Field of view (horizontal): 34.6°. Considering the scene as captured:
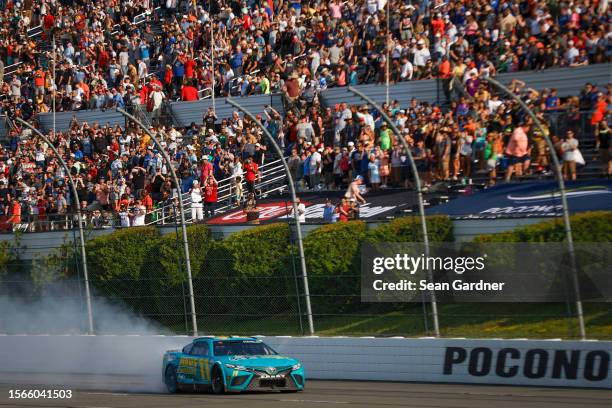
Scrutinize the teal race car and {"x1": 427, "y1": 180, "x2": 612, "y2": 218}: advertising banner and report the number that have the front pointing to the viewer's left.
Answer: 0

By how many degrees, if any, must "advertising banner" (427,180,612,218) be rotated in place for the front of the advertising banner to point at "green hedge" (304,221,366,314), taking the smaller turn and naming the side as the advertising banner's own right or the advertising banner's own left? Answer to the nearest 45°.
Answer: approximately 90° to the advertising banner's own right

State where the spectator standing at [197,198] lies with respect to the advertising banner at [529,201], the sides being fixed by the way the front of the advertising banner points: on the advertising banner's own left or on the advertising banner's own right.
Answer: on the advertising banner's own right

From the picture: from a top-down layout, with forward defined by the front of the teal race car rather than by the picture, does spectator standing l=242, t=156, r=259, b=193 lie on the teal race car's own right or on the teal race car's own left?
on the teal race car's own left

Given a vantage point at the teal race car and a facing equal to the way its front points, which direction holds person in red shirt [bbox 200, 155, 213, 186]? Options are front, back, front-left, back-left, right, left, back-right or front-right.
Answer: back-left

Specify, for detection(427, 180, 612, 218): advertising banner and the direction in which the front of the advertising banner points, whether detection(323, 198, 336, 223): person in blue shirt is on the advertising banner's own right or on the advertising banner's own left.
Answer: on the advertising banner's own right

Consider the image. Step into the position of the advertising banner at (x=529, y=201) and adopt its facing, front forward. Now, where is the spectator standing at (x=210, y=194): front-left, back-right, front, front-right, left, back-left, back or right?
back-right

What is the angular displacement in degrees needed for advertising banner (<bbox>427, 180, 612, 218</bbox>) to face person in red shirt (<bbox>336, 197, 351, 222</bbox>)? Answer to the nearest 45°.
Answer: approximately 135° to its right

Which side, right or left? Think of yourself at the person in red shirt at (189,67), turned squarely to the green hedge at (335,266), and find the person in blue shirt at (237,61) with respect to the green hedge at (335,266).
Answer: left

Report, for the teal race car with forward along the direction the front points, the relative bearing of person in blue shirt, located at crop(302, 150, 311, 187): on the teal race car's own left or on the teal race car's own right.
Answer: on the teal race car's own left

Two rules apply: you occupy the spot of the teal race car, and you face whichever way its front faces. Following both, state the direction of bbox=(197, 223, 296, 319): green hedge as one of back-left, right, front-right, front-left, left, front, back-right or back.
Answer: back-left

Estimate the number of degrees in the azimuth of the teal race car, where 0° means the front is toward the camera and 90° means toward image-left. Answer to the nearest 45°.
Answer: approximately 315°
